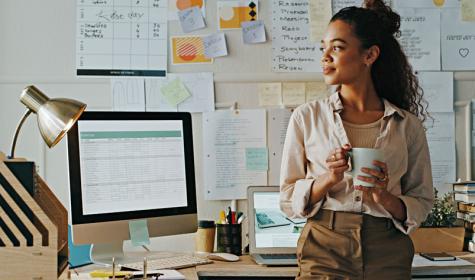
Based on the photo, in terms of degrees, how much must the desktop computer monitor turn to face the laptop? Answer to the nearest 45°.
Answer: approximately 45° to its left

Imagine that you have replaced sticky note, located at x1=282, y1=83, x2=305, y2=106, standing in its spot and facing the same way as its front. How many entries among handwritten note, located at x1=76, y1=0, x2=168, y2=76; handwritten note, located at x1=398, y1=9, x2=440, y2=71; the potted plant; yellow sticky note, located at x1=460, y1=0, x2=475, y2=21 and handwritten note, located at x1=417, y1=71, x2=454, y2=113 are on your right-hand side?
1

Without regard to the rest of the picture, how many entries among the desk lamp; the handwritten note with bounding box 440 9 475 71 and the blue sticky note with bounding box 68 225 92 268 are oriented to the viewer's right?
1

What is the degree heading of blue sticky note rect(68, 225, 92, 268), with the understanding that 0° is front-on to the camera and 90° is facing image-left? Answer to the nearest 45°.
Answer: approximately 0°

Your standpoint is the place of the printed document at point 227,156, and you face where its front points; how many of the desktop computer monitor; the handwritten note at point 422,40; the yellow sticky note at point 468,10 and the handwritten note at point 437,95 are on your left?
3
